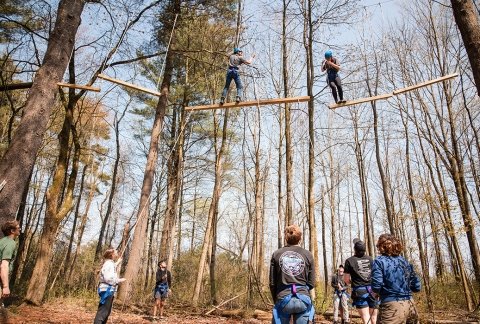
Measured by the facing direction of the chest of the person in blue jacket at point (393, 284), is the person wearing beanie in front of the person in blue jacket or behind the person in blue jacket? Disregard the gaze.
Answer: in front

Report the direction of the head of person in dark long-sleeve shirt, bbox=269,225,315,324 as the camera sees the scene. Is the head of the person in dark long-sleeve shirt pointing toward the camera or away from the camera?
away from the camera

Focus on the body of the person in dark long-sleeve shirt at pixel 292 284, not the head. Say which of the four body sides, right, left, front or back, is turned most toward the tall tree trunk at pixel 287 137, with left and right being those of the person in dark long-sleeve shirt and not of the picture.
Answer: front

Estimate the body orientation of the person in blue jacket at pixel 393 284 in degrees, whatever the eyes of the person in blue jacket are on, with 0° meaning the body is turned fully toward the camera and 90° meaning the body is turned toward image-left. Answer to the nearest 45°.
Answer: approximately 180°

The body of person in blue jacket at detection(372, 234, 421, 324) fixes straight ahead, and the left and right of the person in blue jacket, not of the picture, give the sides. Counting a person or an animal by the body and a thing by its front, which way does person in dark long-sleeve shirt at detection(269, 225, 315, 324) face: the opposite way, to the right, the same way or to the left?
the same way

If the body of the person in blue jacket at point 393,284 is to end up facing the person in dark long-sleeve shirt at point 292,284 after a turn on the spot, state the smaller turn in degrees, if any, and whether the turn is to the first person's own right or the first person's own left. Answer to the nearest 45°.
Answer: approximately 135° to the first person's own left

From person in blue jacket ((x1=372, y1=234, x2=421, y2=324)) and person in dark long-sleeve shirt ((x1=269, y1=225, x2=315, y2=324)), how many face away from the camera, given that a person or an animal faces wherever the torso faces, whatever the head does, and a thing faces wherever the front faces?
2

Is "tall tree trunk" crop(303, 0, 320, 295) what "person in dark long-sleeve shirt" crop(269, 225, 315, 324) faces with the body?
yes

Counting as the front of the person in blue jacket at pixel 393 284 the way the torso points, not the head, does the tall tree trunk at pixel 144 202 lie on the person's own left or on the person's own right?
on the person's own left

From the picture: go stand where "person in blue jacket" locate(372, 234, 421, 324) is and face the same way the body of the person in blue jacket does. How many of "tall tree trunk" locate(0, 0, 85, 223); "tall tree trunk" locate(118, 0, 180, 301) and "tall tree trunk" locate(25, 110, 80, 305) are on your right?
0

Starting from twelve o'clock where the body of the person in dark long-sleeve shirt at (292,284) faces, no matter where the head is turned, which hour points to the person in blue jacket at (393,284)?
The person in blue jacket is roughly at 2 o'clock from the person in dark long-sleeve shirt.

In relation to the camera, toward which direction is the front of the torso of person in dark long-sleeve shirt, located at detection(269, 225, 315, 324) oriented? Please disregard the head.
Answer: away from the camera
